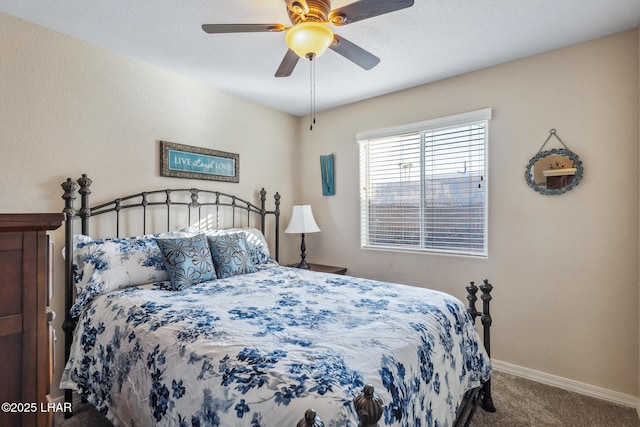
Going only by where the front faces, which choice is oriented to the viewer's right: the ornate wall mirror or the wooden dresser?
the wooden dresser

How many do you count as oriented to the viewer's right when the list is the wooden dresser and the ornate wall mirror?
1

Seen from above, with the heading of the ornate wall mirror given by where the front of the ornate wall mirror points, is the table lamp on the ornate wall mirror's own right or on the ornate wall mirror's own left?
on the ornate wall mirror's own right

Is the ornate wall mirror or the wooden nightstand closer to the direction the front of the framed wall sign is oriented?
the ornate wall mirror

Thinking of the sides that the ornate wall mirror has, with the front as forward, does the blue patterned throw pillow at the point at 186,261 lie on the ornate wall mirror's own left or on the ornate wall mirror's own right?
on the ornate wall mirror's own right

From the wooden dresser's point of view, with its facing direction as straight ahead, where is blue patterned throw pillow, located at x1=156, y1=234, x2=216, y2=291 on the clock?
The blue patterned throw pillow is roughly at 10 o'clock from the wooden dresser.

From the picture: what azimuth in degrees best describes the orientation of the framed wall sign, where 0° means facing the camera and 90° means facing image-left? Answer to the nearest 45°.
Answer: approximately 315°

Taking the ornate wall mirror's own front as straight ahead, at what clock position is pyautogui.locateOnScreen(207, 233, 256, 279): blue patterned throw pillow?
The blue patterned throw pillow is roughly at 2 o'clock from the ornate wall mirror.

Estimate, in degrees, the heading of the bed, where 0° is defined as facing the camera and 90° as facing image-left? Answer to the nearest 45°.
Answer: approximately 315°

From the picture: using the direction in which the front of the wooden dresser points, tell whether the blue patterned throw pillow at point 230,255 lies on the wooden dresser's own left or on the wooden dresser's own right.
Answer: on the wooden dresser's own left

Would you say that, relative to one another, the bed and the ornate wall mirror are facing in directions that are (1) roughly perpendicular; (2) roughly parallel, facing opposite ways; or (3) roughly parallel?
roughly perpendicular

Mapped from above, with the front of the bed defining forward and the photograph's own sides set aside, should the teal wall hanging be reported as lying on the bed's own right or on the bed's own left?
on the bed's own left

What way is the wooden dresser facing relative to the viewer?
to the viewer's right
